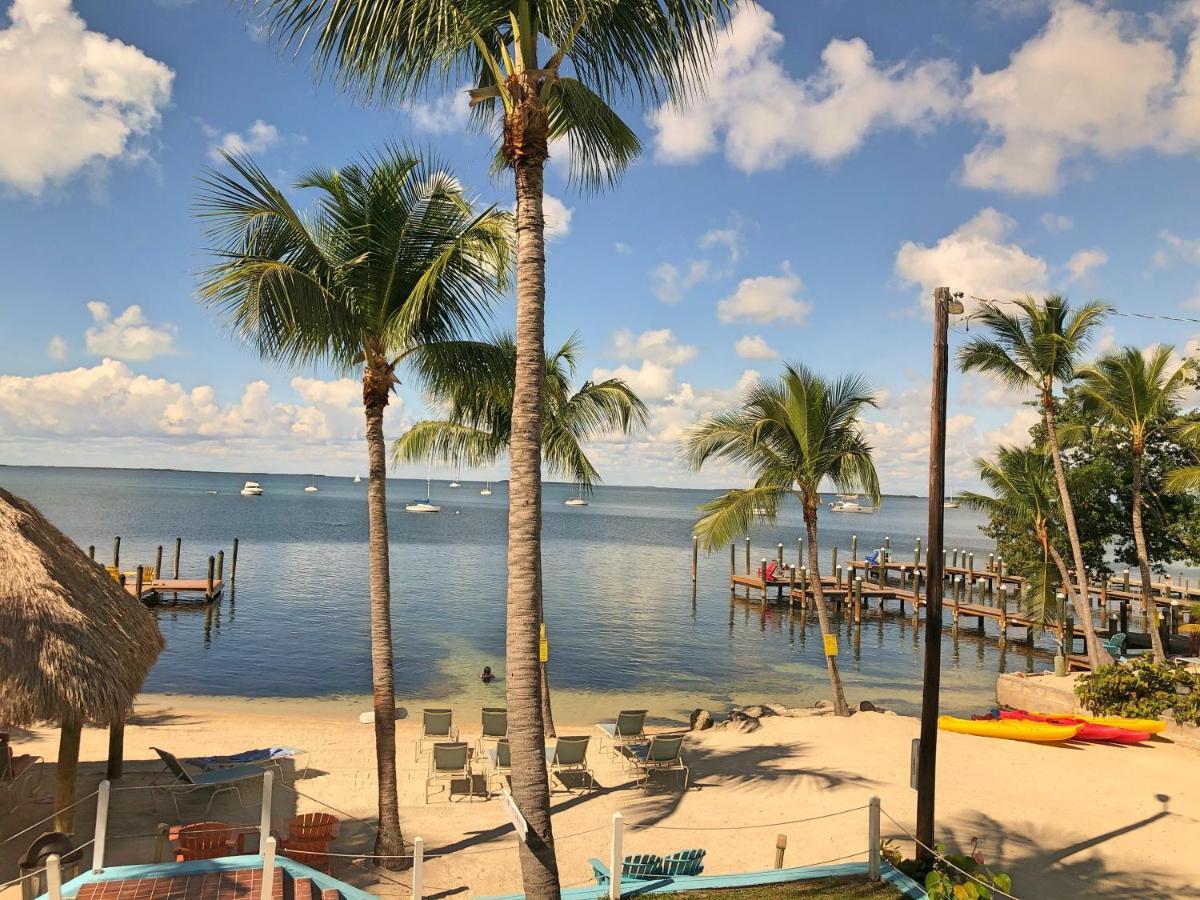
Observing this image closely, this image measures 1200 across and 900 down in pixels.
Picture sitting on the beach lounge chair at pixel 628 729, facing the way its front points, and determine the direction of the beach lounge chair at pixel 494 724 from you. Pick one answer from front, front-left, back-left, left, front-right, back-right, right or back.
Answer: front-left

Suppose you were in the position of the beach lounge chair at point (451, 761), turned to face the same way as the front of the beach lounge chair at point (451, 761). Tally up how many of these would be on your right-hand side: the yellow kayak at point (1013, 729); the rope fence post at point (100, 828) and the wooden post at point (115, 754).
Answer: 1

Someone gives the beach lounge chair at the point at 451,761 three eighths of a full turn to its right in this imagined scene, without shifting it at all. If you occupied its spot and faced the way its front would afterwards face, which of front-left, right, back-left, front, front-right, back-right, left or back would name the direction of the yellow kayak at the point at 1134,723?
front-left

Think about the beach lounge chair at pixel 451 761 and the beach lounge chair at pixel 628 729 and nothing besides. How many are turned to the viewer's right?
0

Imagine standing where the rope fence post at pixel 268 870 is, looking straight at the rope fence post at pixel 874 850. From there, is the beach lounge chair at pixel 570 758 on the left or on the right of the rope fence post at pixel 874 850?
left

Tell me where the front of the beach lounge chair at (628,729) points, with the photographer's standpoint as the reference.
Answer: facing away from the viewer and to the left of the viewer

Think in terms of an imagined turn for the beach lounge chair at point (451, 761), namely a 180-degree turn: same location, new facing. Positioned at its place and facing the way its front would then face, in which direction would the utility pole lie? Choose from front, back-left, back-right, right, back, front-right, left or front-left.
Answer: front-left

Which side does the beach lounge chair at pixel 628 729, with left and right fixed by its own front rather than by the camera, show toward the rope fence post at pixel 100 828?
left

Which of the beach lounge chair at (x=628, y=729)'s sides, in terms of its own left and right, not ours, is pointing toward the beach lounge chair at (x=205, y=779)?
left

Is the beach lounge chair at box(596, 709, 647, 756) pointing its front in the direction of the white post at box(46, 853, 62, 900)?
no

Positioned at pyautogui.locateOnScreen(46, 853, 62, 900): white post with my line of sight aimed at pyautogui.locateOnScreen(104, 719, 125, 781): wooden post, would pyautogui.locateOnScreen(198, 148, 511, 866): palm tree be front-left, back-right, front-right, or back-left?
front-right

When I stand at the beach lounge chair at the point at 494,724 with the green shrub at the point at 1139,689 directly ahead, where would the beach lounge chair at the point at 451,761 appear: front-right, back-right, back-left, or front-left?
back-right

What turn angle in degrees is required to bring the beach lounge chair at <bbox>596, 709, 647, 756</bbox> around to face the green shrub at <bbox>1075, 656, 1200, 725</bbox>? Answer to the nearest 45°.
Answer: approximately 135° to its right

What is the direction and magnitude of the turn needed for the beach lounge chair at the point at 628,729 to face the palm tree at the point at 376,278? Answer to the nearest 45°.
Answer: approximately 90° to its left

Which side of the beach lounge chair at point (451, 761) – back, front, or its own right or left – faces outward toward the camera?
back

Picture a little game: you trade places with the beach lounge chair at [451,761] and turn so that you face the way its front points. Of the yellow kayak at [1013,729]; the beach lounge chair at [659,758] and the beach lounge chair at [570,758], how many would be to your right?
3

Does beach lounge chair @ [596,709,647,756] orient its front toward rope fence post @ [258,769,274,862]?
no

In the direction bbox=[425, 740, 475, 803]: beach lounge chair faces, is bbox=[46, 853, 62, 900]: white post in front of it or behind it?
behind

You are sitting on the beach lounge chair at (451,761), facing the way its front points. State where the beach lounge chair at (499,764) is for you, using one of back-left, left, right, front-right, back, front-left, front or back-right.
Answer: front-right
